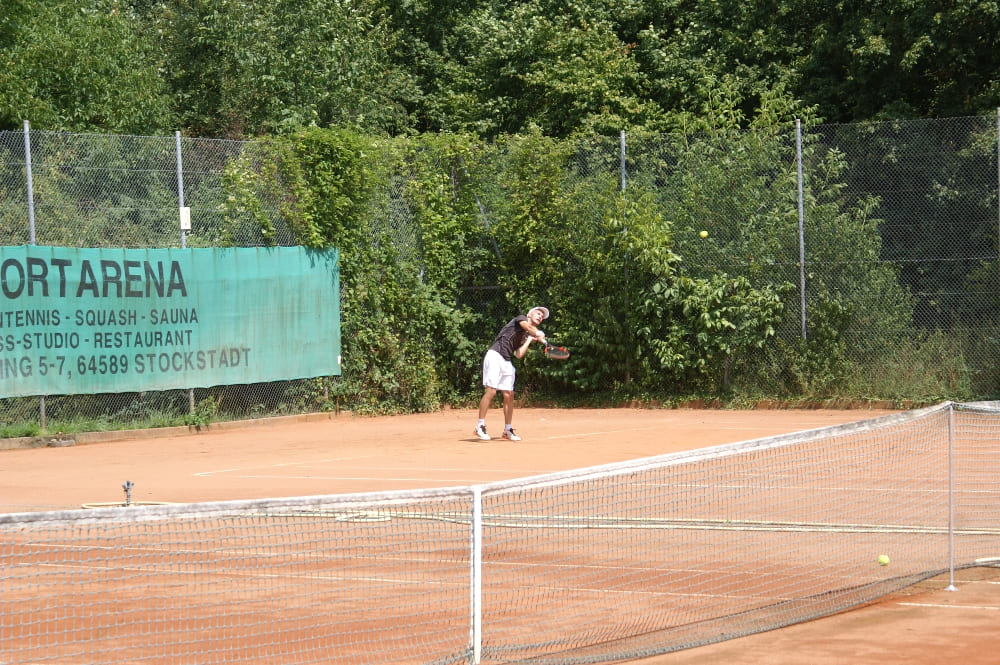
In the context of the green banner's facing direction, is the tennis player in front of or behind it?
in front

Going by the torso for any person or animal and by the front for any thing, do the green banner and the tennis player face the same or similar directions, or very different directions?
same or similar directions

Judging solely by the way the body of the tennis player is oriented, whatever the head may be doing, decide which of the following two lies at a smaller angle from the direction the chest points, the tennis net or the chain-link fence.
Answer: the tennis net

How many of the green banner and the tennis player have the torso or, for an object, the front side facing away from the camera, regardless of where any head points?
0

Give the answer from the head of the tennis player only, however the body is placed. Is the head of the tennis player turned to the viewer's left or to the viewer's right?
to the viewer's right

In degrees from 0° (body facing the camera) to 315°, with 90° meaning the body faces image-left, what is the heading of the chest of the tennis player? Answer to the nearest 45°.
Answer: approximately 315°
